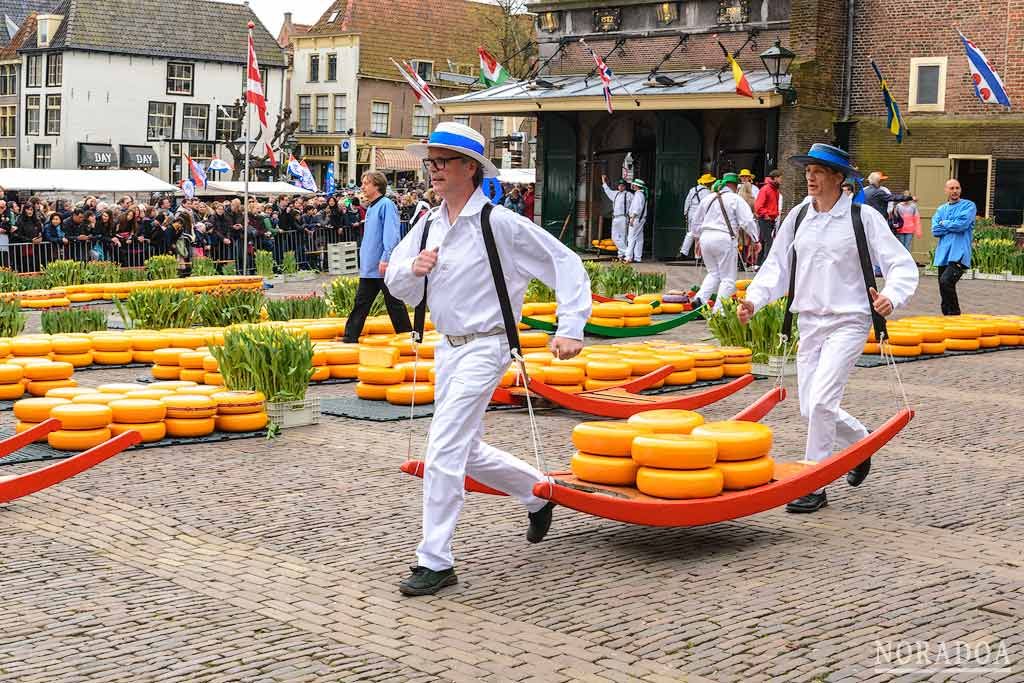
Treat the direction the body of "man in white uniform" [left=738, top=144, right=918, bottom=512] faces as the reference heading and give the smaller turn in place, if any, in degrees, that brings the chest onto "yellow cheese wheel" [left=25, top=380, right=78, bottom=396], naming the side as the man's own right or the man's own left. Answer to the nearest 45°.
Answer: approximately 45° to the man's own right

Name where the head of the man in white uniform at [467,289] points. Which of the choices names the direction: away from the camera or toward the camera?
toward the camera

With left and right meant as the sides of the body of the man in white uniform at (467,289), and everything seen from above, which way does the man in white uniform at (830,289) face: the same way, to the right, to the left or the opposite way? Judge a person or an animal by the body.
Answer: the same way

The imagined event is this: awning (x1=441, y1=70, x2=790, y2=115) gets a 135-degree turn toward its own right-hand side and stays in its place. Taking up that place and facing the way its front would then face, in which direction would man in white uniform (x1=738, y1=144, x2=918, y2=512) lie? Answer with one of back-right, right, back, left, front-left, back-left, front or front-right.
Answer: back-left

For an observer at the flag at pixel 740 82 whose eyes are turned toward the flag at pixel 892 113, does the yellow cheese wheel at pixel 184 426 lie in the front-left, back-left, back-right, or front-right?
back-right

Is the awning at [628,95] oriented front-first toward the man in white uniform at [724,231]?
yes

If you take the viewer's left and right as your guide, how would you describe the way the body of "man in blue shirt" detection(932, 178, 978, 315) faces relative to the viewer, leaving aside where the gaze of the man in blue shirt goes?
facing the viewer and to the left of the viewer

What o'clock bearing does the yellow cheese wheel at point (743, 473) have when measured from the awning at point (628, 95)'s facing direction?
The yellow cheese wheel is roughly at 12 o'clock from the awning.

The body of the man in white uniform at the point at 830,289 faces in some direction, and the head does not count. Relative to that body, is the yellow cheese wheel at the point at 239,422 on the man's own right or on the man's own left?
on the man's own right

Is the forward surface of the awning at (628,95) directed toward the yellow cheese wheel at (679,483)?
yes

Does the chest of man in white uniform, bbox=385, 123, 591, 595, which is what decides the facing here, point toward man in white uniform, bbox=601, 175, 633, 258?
no

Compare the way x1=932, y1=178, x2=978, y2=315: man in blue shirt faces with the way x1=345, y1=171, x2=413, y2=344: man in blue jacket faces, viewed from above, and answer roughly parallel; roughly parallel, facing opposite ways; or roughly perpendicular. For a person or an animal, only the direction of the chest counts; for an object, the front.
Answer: roughly parallel
